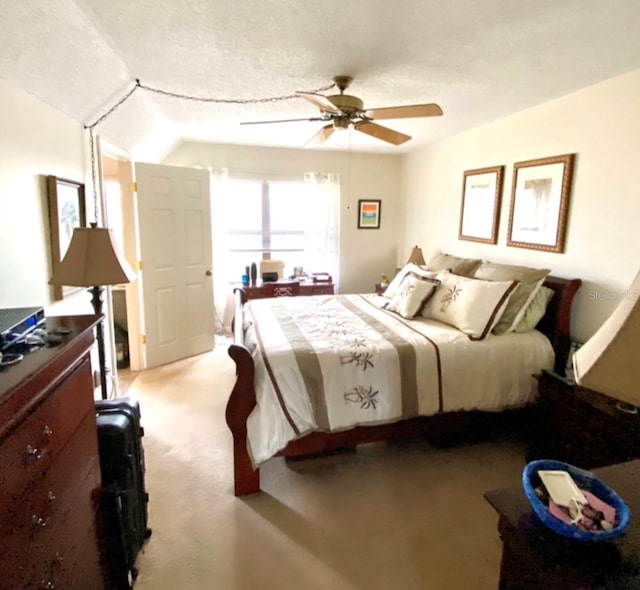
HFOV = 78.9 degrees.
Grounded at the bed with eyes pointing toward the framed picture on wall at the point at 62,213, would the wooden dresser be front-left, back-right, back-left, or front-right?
front-left

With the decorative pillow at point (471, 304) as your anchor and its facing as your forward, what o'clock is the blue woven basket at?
The blue woven basket is roughly at 10 o'clock from the decorative pillow.

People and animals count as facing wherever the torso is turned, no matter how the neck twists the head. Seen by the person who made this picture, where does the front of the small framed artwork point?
facing the viewer

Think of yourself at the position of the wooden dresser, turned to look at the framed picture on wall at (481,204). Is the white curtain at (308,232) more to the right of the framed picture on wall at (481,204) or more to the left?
left

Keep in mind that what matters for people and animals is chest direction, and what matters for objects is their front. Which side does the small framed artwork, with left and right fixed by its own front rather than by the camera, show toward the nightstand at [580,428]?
front

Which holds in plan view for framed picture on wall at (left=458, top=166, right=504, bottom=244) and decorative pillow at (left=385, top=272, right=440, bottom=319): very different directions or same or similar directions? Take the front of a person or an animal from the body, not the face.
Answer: same or similar directions

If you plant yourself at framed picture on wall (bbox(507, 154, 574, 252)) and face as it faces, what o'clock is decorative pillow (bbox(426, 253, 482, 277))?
The decorative pillow is roughly at 2 o'clock from the framed picture on wall.

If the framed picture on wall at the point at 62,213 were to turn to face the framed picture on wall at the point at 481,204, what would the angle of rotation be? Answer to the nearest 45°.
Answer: approximately 45° to its left

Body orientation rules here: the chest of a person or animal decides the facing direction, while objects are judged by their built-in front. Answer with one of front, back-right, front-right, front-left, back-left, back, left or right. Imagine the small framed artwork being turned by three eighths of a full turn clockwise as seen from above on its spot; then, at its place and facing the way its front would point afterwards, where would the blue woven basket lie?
back-left

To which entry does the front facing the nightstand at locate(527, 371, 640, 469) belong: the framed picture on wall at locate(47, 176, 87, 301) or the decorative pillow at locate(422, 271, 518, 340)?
the framed picture on wall

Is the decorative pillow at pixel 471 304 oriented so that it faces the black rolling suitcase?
yes

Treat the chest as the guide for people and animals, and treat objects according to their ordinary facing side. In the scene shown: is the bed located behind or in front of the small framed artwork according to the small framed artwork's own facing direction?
in front

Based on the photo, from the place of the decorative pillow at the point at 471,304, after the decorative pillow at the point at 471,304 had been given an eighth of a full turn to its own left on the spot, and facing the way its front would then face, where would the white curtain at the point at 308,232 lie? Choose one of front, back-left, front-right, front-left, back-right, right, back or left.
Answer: back-right

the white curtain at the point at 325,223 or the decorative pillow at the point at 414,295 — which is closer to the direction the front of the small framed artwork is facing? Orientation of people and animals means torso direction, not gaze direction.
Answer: the decorative pillow

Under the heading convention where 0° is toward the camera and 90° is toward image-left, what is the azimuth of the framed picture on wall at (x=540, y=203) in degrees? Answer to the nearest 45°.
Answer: approximately 45°

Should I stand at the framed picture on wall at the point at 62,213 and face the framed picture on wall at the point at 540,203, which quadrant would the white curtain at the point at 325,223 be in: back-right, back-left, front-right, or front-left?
front-left

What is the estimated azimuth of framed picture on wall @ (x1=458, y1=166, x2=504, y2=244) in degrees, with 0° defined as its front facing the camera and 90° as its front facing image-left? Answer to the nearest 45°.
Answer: approximately 45°

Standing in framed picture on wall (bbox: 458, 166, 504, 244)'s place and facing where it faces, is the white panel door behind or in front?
in front

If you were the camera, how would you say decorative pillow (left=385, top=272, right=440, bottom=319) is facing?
facing the viewer and to the left of the viewer

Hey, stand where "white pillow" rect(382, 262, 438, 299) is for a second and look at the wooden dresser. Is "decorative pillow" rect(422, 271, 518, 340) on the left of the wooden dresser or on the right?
left

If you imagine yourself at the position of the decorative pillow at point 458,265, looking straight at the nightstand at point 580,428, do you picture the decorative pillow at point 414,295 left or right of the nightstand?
right
